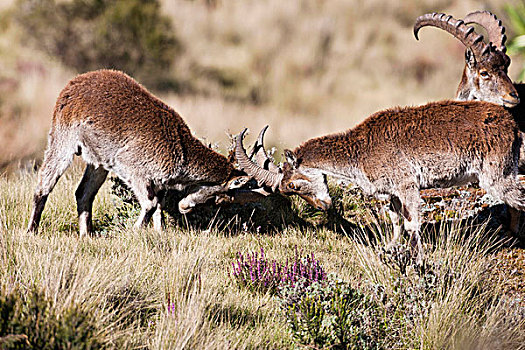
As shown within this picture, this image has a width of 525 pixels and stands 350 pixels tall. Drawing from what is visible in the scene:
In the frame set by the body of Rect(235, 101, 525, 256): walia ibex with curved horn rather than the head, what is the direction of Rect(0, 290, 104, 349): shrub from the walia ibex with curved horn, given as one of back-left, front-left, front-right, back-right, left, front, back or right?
front-left

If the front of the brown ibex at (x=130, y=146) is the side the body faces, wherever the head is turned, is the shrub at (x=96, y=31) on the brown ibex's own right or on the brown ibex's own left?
on the brown ibex's own left

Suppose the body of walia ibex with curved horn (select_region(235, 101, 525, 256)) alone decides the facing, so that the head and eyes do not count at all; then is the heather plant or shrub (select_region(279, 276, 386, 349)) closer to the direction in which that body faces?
the heather plant

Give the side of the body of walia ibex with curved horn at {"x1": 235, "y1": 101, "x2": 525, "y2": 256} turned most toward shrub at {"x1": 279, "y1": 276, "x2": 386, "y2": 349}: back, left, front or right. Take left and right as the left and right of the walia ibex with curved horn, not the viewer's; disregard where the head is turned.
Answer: left

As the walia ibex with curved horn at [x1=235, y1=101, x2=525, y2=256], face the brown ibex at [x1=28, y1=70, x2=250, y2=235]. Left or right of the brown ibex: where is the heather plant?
left

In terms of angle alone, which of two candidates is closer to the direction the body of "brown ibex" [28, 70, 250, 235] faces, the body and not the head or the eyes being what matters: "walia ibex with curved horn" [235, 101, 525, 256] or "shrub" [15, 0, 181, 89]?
the walia ibex with curved horn

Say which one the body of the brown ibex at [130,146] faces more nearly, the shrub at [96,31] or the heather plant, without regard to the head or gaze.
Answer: the heather plant

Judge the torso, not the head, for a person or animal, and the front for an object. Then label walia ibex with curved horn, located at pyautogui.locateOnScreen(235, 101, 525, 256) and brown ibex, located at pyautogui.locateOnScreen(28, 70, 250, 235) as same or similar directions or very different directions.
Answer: very different directions

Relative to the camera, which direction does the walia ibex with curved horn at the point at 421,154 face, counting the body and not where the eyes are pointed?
to the viewer's left

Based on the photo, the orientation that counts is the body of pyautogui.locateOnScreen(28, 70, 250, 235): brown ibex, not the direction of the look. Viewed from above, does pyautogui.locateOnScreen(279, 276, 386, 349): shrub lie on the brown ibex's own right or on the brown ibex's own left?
on the brown ibex's own right

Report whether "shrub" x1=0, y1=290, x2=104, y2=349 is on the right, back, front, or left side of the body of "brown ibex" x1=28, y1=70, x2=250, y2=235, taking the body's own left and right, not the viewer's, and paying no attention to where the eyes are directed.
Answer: right

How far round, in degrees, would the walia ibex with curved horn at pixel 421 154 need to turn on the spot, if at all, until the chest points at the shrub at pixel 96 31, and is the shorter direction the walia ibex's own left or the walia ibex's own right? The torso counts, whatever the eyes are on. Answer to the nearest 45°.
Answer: approximately 45° to the walia ibex's own right

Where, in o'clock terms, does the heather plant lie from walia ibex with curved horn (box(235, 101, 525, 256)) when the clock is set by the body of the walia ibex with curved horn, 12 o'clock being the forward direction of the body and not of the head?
The heather plant is roughly at 11 o'clock from the walia ibex with curved horn.

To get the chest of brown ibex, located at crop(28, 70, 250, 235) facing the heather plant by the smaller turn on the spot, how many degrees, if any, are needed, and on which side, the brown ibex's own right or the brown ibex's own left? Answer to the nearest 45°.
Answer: approximately 45° to the brown ibex's own right

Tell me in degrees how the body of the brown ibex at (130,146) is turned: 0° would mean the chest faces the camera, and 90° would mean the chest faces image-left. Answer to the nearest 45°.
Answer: approximately 270°

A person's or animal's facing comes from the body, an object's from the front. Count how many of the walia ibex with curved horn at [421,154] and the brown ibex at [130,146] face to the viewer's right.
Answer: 1
